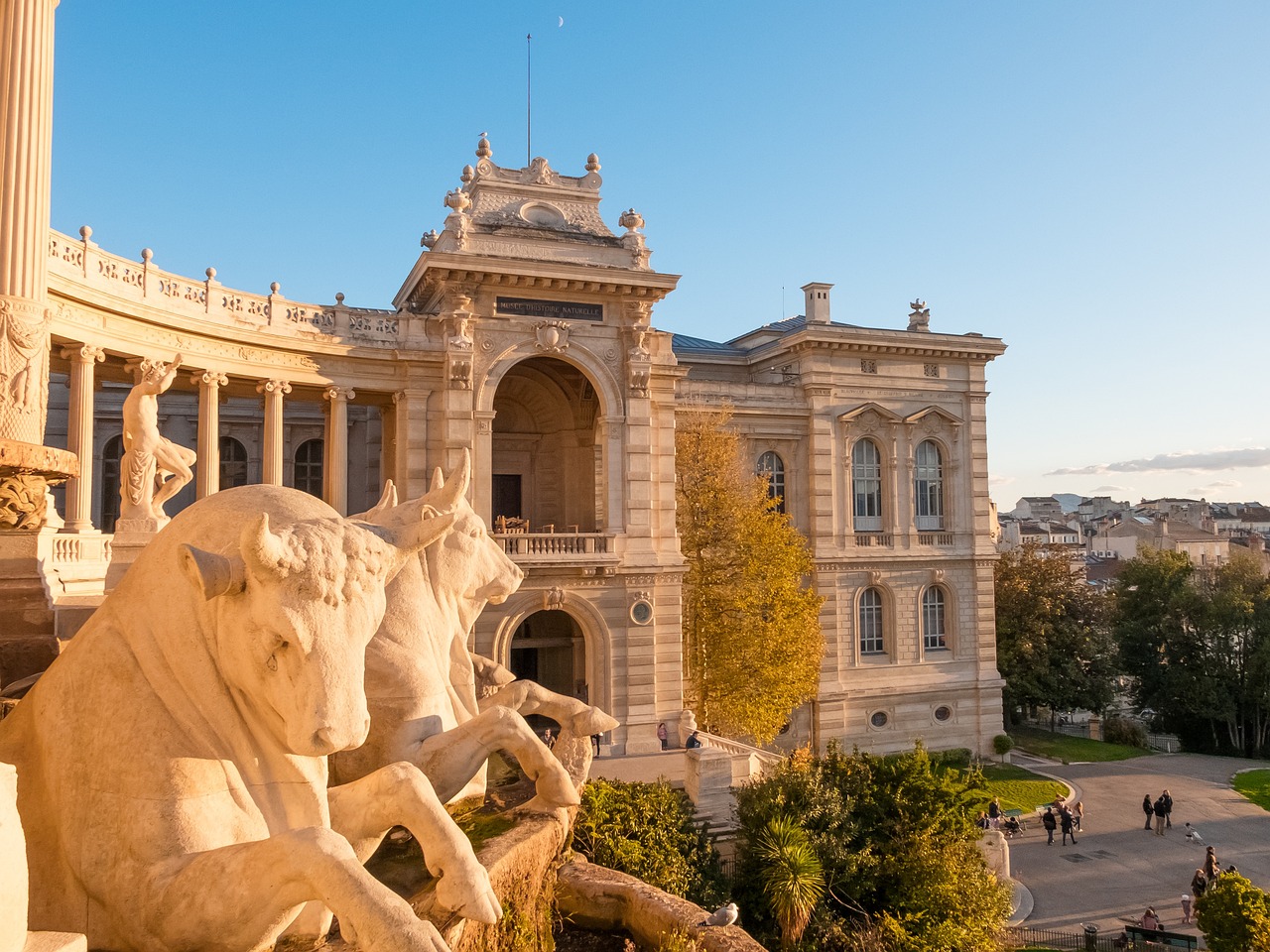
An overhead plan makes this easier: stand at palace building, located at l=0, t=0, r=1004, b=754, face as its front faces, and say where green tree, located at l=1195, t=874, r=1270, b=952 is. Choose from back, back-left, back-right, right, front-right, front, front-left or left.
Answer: front

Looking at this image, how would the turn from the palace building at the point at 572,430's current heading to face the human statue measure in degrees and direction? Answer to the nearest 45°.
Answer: approximately 90° to its right

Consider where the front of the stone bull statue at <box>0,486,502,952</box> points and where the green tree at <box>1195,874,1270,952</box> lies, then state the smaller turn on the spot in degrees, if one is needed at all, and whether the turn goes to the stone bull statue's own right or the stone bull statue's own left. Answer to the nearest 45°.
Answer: approximately 90° to the stone bull statue's own left

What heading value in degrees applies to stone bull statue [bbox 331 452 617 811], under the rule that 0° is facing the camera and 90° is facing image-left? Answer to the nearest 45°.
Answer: approximately 270°

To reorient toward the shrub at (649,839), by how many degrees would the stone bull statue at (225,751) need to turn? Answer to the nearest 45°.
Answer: approximately 90° to its left

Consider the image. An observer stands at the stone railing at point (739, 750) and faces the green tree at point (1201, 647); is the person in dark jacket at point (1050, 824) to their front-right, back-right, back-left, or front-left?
front-right

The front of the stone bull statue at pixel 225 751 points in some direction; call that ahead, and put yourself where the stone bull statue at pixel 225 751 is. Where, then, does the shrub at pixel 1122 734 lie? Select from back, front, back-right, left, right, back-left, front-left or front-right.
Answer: left

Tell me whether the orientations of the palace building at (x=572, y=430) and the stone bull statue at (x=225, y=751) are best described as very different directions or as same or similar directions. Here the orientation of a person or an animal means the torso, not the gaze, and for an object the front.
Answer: same or similar directions

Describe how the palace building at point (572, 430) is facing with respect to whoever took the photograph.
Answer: facing the viewer and to the right of the viewer

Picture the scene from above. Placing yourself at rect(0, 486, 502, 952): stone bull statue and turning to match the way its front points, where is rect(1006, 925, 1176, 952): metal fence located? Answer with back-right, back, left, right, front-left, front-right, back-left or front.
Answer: left

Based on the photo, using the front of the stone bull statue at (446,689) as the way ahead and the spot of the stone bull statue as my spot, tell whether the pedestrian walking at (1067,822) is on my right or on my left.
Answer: on my left
